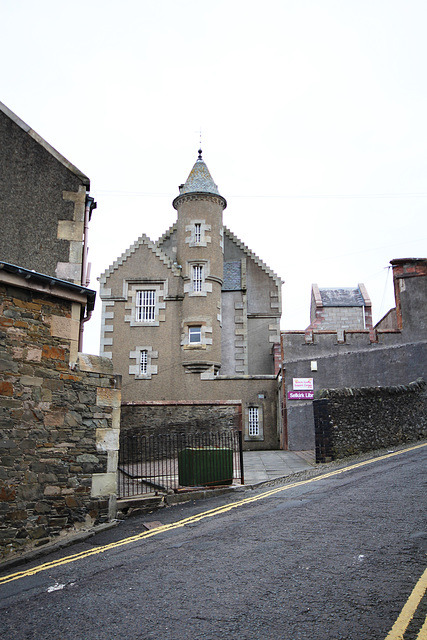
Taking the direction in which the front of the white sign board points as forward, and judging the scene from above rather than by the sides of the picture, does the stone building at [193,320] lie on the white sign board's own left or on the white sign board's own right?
on the white sign board's own right

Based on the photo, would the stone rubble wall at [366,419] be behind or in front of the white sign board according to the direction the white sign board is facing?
in front

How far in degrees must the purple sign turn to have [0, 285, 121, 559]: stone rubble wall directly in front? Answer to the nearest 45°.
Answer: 0° — it already faces it

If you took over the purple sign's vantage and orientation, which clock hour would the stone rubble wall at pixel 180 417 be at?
The stone rubble wall is roughly at 2 o'clock from the purple sign.

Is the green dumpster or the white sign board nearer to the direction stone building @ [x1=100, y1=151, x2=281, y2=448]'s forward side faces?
the green dumpster

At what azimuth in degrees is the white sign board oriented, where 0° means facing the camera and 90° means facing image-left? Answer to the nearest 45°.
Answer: approximately 0°

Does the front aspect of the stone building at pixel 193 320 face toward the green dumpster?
yes

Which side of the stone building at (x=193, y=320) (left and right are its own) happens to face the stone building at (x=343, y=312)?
left

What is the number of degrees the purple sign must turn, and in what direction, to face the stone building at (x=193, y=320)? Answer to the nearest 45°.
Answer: approximately 135° to its right
